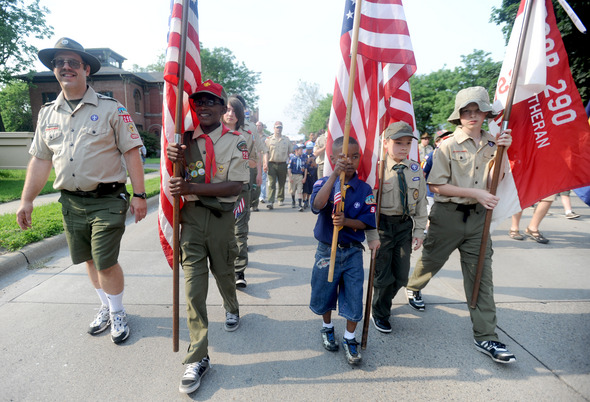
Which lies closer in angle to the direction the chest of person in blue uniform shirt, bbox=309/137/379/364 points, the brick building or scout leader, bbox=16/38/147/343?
the scout leader

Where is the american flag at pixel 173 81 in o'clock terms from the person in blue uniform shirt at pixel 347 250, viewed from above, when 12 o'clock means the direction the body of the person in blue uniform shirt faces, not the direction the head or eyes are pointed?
The american flag is roughly at 3 o'clock from the person in blue uniform shirt.

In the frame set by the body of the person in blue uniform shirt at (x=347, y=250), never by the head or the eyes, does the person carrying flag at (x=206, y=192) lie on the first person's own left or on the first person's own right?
on the first person's own right

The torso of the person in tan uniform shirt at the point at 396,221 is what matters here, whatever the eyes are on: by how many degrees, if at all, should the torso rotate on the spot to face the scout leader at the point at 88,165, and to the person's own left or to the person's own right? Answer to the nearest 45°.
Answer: approximately 90° to the person's own right

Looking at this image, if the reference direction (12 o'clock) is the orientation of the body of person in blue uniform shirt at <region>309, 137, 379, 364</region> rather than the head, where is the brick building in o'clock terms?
The brick building is roughly at 5 o'clock from the person in blue uniform shirt.

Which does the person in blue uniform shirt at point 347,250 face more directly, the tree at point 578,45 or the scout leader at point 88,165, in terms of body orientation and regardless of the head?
the scout leader

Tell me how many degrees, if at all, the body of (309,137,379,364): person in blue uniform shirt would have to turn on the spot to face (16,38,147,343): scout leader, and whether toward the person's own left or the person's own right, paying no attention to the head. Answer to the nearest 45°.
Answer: approximately 90° to the person's own right

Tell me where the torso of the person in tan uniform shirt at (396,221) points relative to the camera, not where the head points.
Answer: toward the camera

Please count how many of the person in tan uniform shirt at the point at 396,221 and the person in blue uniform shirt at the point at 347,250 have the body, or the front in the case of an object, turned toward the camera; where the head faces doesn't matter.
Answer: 2

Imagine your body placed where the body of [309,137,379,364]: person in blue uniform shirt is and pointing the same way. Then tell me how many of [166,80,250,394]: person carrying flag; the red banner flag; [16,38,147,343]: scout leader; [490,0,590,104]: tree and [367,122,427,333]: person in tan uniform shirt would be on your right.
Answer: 2

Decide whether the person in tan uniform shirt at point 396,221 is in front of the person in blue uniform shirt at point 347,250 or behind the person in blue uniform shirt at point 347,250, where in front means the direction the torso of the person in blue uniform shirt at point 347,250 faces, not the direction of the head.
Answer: behind

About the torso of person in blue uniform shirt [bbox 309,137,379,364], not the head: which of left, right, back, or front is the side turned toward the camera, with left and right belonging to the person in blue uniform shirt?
front

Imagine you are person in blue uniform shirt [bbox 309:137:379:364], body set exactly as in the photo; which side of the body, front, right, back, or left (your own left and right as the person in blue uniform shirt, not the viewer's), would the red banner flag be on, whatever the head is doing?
left

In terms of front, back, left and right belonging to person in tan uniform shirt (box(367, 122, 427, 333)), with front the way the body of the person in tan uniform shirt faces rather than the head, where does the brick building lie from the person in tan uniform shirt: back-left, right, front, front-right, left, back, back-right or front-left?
back-right

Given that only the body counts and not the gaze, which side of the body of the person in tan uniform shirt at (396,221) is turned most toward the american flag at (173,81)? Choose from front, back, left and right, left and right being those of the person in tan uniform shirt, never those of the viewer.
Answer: right
